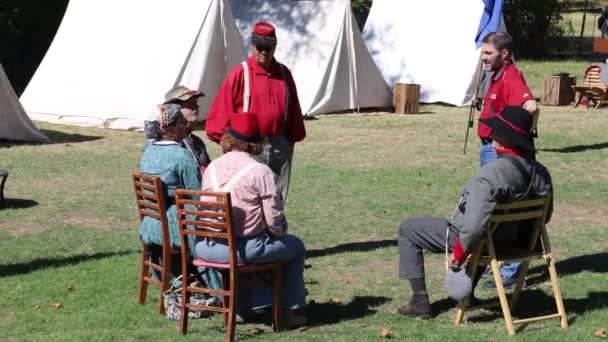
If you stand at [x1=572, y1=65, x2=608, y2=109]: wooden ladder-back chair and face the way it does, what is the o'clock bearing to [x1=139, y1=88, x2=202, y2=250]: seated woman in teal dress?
The seated woman in teal dress is roughly at 11 o'clock from the wooden ladder-back chair.

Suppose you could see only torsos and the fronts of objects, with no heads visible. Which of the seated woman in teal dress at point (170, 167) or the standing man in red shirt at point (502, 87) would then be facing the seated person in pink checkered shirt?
the standing man in red shirt

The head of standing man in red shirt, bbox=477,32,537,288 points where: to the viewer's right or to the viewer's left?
to the viewer's left

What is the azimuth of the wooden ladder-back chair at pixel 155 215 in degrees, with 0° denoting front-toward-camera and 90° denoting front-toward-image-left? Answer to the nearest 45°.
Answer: approximately 225°

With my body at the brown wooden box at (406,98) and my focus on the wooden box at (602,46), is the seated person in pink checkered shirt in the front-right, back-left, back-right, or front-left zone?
back-right

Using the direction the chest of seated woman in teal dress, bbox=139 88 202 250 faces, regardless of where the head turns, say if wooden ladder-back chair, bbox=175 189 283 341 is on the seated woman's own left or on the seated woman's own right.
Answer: on the seated woman's own right

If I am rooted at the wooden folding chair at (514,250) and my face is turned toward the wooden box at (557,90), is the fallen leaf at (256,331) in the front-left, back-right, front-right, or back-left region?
back-left

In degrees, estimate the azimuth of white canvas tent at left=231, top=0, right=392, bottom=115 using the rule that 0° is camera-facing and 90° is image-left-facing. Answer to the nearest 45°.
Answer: approximately 315°

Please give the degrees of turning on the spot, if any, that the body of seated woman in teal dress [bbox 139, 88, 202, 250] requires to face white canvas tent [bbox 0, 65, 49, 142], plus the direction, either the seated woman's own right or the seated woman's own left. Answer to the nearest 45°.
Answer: approximately 45° to the seated woman's own left

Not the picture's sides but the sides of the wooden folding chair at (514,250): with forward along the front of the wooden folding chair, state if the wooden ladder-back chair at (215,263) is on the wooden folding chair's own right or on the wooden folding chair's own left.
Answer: on the wooden folding chair's own left

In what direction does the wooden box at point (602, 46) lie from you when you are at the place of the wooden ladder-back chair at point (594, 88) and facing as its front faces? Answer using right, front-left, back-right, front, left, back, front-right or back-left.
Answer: back-right
